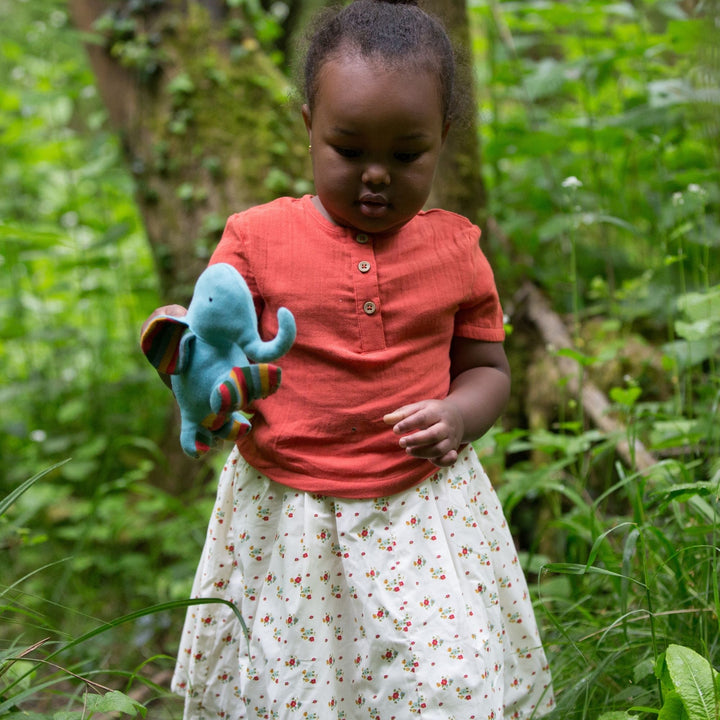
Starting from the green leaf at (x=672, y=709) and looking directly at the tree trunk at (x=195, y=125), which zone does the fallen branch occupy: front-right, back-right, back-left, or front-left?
front-right

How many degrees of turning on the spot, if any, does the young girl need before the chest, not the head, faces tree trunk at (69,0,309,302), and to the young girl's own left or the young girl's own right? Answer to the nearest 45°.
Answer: approximately 180°

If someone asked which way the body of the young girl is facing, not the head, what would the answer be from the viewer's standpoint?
toward the camera

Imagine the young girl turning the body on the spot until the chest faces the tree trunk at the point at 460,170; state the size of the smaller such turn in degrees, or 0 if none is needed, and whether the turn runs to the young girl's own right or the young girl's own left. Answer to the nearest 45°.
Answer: approximately 180°

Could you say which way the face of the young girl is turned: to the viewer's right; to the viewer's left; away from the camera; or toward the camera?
toward the camera
